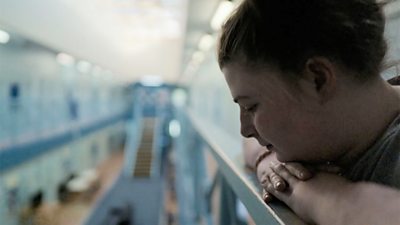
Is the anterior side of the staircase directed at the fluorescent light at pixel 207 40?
yes

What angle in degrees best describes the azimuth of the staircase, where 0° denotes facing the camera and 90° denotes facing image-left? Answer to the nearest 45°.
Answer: approximately 0°

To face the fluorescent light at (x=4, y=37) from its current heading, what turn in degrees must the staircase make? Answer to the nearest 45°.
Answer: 0° — it already faces it
